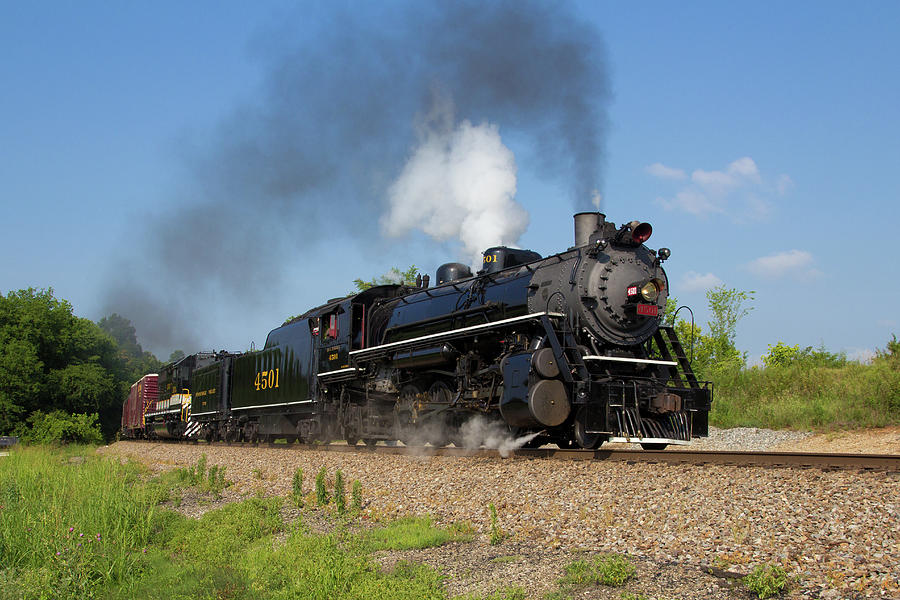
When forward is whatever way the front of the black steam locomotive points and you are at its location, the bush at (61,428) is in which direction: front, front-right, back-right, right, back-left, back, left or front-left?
back

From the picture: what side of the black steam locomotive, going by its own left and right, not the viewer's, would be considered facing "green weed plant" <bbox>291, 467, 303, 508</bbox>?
right

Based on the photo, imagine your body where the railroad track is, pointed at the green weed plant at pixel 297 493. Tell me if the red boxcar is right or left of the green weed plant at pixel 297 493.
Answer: right

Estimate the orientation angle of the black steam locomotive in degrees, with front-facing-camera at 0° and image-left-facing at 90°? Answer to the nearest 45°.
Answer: approximately 315°

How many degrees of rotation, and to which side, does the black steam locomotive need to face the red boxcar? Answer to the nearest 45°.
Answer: approximately 180°

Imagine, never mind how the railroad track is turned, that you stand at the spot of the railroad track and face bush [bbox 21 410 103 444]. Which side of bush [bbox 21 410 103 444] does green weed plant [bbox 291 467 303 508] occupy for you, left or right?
left

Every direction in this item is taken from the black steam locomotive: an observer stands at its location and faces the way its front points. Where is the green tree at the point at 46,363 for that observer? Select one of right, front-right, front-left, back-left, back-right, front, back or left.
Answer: back
